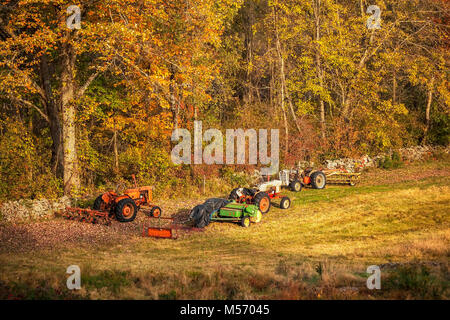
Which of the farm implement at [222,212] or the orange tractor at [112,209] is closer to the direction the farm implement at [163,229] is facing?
the farm implement
